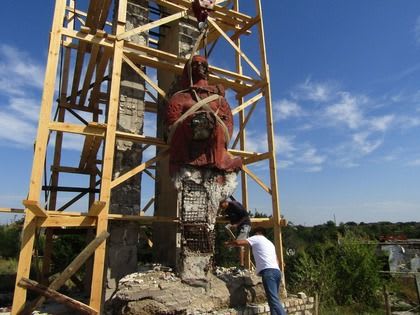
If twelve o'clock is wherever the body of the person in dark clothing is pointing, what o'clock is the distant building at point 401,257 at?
The distant building is roughly at 4 o'clock from the person in dark clothing.

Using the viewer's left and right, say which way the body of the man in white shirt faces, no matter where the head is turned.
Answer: facing away from the viewer and to the left of the viewer

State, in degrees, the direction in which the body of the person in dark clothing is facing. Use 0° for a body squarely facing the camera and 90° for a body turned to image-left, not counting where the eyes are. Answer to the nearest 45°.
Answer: approximately 90°

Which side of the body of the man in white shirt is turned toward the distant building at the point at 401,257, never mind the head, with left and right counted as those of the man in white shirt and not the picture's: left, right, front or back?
right

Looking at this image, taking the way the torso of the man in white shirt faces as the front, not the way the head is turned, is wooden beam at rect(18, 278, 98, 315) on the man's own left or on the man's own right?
on the man's own left
